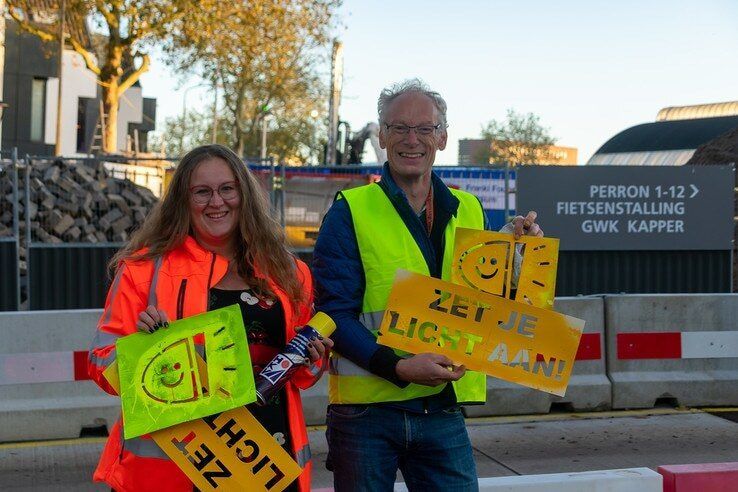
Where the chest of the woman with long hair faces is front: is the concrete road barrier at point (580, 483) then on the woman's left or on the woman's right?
on the woman's left

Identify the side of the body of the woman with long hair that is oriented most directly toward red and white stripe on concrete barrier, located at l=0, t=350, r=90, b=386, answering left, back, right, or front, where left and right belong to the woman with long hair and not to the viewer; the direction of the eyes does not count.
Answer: back

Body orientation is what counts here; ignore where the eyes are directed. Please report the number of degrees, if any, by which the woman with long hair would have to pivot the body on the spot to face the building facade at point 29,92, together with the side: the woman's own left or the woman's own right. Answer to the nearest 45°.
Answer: approximately 180°

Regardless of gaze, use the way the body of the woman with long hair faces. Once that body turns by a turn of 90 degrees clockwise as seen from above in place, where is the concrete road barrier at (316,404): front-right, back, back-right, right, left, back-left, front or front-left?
right

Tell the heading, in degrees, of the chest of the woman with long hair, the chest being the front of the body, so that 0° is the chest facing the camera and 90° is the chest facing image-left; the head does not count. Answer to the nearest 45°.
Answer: approximately 0°

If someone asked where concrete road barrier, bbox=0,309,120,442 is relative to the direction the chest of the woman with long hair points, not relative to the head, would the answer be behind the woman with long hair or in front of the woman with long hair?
behind

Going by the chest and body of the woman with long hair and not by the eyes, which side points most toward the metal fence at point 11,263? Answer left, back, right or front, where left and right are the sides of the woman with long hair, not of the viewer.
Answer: back

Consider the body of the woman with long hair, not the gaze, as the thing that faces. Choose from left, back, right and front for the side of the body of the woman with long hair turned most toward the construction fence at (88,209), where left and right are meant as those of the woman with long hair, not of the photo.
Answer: back

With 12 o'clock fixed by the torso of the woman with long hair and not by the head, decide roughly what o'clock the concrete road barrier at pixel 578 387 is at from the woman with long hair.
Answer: The concrete road barrier is roughly at 7 o'clock from the woman with long hair.

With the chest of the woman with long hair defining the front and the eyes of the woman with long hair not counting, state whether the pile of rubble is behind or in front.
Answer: behind

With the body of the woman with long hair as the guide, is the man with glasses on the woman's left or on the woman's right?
on the woman's left
